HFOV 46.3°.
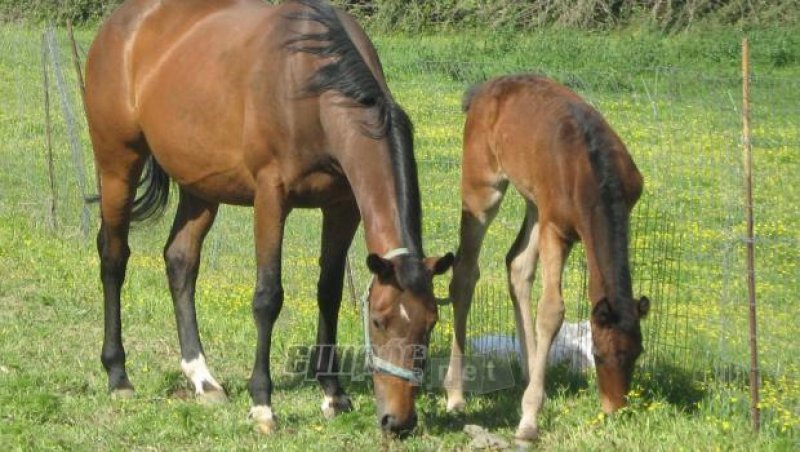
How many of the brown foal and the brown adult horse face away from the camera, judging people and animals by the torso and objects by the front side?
0

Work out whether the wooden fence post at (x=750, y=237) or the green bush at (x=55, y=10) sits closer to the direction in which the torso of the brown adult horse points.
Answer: the wooden fence post

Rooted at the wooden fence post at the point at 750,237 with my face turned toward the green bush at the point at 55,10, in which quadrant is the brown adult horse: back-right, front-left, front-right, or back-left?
front-left

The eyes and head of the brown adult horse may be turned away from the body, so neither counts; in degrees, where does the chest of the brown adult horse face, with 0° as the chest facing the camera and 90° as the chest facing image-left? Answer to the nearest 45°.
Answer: approximately 315°

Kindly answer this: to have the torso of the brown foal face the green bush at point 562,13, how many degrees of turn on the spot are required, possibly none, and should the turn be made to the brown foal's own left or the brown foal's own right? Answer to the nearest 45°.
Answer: approximately 135° to the brown foal's own left

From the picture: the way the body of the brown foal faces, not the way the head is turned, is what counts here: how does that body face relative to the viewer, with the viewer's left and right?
facing the viewer and to the right of the viewer

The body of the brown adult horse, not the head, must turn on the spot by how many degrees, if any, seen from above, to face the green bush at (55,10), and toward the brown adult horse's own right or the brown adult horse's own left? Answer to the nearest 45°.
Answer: approximately 135° to the brown adult horse's own left

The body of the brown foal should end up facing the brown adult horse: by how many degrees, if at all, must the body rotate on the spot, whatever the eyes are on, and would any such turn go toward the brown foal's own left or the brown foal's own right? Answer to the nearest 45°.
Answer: approximately 135° to the brown foal's own right

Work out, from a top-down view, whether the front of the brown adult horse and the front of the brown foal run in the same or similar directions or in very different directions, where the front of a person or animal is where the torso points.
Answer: same or similar directions
